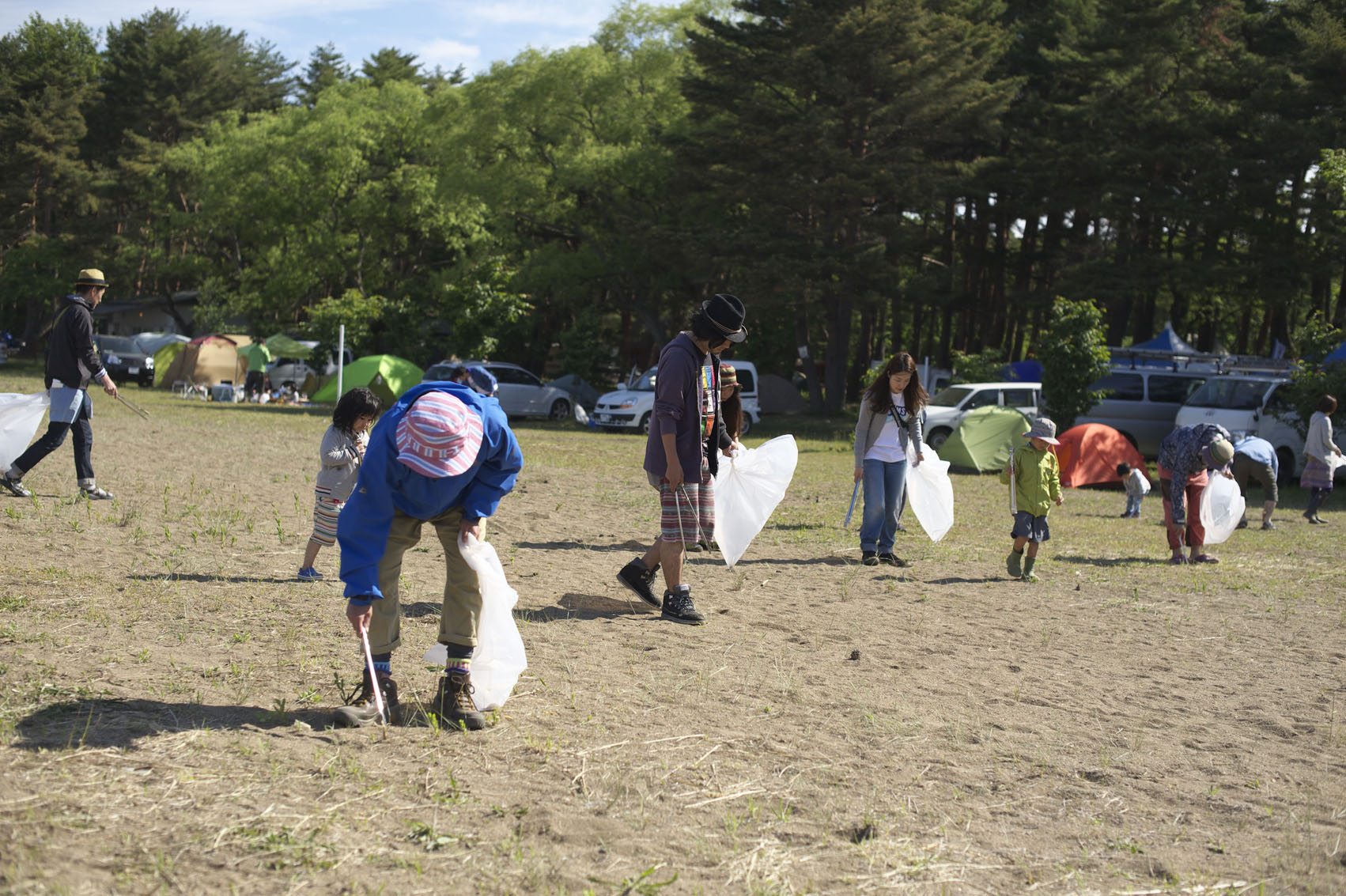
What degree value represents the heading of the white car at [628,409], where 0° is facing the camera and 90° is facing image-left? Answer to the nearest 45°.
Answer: approximately 45°

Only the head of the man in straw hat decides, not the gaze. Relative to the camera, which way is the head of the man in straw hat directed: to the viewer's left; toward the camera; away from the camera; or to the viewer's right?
to the viewer's right

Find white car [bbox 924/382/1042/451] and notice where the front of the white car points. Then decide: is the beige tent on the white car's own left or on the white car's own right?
on the white car's own right

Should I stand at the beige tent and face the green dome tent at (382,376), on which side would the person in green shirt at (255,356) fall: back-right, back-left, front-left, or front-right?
front-left

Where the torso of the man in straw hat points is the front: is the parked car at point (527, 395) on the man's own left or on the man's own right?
on the man's own left

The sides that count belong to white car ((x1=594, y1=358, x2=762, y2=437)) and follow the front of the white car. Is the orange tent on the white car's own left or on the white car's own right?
on the white car's own left

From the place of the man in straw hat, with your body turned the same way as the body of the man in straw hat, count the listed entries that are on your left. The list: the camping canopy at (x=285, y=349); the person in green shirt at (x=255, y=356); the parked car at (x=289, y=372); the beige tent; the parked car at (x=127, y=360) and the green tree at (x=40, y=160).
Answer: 6

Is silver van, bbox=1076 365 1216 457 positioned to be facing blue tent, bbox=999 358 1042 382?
no

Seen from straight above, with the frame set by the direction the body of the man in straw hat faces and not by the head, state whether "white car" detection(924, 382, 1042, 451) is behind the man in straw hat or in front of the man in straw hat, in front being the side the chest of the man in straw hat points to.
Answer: in front

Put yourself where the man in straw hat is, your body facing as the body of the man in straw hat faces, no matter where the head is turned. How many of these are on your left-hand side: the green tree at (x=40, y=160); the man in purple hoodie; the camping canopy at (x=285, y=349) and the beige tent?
3
